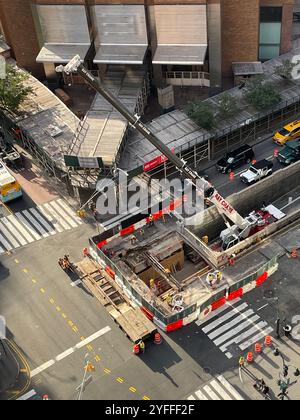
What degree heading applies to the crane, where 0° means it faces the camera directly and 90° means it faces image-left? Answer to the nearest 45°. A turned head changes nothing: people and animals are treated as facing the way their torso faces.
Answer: approximately 90°

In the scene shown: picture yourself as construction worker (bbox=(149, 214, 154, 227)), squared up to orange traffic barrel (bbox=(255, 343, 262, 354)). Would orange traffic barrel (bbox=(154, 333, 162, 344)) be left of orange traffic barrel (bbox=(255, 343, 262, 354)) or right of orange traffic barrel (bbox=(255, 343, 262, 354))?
right

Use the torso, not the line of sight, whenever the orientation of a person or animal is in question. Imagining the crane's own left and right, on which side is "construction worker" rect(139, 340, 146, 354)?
on its left

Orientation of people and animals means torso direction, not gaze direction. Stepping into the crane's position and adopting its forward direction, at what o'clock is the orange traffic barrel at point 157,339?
The orange traffic barrel is roughly at 10 o'clock from the crane.

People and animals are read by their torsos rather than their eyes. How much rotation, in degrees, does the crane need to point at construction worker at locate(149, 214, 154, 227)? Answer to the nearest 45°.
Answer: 0° — it already faces them

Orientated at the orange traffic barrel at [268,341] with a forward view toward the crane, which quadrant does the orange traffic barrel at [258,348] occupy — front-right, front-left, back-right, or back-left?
back-left

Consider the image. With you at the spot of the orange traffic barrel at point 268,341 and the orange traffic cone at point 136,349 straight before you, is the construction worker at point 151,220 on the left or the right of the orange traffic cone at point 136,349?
right

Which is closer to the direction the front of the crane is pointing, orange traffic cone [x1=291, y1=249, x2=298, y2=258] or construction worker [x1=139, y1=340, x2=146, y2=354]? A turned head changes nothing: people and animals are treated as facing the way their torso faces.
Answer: the construction worker

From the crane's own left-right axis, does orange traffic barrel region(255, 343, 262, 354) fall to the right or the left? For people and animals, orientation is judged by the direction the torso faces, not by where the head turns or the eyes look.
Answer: on its left

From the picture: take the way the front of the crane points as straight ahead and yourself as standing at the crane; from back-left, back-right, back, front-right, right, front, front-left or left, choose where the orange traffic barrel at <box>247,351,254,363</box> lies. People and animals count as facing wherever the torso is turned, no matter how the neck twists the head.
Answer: left

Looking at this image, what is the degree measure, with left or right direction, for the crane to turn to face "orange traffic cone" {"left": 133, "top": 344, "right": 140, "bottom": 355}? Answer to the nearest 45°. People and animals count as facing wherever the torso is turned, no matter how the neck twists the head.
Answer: approximately 45° to its left

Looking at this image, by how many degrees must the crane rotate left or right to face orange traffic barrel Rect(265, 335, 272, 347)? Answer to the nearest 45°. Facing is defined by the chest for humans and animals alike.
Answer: approximately 90° to its left

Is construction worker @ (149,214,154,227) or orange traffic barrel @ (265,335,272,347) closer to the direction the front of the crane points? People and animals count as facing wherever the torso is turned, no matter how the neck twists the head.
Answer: the construction worker
